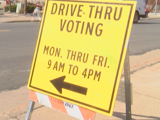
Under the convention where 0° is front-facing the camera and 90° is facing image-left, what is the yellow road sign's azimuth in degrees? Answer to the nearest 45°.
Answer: approximately 45°
